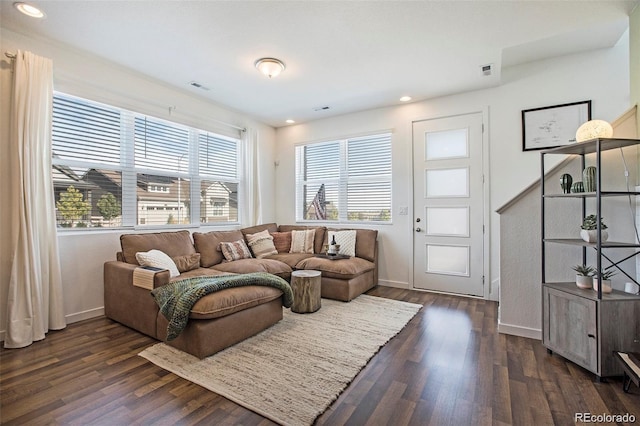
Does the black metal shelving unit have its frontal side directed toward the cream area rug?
yes

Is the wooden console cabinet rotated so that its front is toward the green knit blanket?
yes

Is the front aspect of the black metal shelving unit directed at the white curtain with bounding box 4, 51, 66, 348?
yes

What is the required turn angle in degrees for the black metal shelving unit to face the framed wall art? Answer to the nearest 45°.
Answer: approximately 135° to its right

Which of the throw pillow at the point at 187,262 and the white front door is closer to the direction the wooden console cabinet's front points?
the throw pillow

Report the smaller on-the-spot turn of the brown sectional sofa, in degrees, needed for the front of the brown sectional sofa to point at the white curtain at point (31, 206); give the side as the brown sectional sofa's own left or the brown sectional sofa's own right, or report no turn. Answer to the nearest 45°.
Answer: approximately 135° to the brown sectional sofa's own right

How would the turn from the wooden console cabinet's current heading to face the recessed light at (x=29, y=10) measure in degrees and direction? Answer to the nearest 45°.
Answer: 0° — it already faces it
